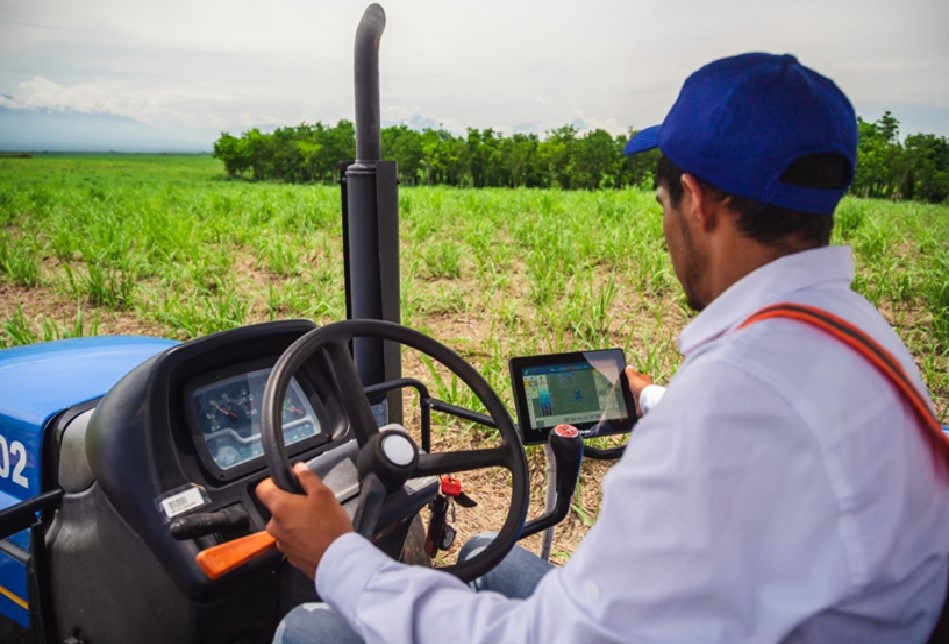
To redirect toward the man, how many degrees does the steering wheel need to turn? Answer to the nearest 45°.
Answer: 0° — it already faces them

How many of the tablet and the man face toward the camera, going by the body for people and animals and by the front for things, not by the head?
1

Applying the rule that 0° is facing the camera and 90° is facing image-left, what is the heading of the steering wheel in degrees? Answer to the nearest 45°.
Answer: approximately 315°

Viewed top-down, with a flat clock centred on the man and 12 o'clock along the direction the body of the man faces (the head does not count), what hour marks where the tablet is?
The tablet is roughly at 1 o'clock from the man.

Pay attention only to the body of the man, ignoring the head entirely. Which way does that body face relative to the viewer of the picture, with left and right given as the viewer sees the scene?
facing away from the viewer and to the left of the viewer

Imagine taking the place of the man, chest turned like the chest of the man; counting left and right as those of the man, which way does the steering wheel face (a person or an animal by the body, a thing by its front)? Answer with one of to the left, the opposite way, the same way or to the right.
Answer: the opposite way

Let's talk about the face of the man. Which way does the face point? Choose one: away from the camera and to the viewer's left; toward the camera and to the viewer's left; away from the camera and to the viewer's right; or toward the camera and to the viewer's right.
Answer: away from the camera and to the viewer's left
